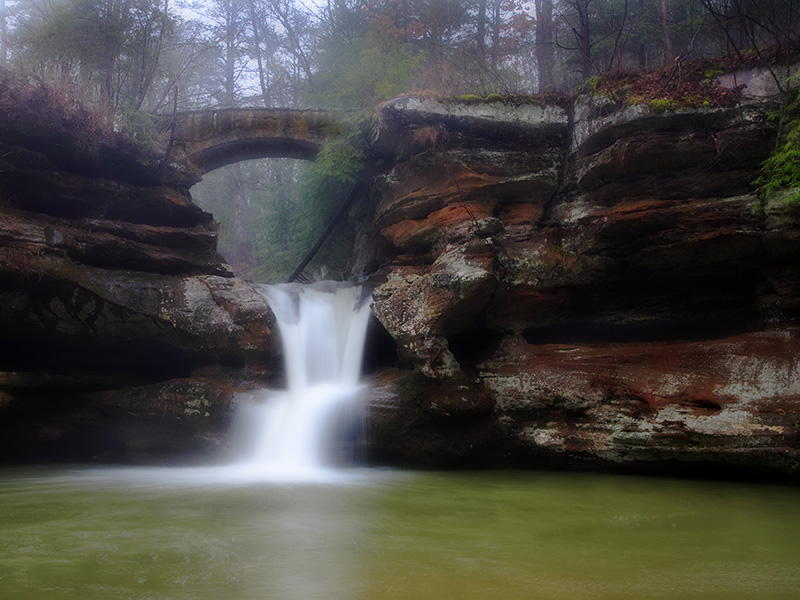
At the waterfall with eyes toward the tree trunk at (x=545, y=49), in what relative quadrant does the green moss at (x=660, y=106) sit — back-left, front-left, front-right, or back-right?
front-right

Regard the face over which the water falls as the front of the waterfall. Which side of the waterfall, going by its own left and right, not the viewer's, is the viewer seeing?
front

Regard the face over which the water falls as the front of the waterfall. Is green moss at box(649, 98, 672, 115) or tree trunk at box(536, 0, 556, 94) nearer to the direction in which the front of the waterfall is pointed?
the green moss

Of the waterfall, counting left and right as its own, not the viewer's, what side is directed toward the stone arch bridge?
back

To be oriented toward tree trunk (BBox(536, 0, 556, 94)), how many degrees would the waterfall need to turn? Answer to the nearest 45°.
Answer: approximately 135° to its left

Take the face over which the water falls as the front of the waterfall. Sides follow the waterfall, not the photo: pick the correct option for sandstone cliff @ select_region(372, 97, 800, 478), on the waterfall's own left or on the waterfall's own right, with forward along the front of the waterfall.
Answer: on the waterfall's own left

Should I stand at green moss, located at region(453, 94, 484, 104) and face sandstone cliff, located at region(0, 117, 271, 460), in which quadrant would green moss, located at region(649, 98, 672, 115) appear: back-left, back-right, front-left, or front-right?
back-left

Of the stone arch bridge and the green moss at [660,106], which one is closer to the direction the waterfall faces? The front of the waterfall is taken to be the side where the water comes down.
the green moss

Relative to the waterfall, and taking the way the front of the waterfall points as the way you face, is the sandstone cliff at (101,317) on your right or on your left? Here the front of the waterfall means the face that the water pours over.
on your right
